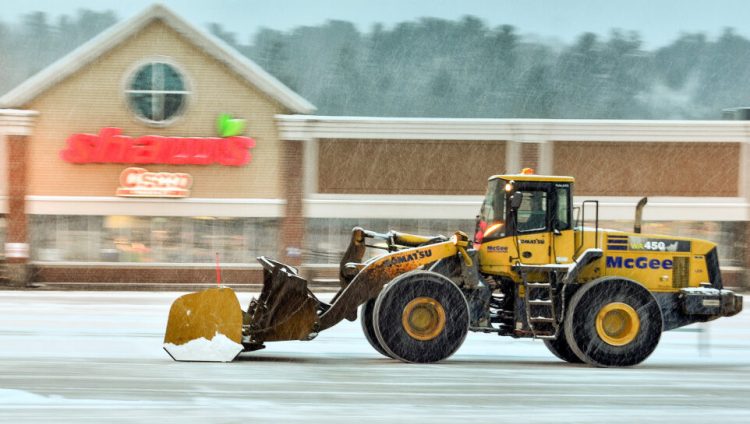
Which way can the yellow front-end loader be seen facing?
to the viewer's left

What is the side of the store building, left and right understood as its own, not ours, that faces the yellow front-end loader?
front

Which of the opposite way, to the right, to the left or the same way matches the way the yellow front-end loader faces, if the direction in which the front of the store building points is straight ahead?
to the right

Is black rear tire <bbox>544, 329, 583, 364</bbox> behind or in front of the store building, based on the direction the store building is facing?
in front

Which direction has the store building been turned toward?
toward the camera

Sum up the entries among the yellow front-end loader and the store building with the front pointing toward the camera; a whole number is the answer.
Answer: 1

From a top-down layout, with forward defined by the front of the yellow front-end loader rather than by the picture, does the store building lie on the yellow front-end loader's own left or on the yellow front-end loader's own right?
on the yellow front-end loader's own right
